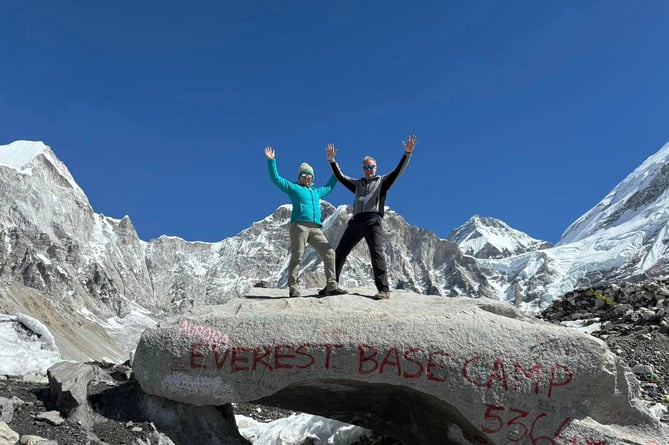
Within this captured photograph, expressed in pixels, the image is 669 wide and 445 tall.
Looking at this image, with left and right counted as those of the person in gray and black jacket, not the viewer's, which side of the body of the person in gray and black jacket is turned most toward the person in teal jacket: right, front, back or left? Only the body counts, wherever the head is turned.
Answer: right

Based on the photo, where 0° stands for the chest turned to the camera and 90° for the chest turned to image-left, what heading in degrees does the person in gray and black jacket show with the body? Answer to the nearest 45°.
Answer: approximately 0°
